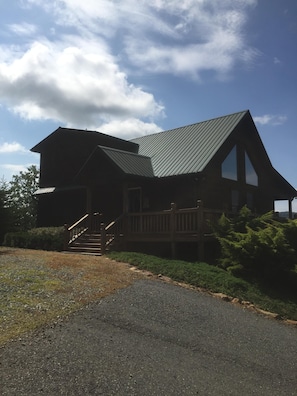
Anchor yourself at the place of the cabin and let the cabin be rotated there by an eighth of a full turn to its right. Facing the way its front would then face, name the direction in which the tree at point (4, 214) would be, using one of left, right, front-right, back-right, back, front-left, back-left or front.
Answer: front

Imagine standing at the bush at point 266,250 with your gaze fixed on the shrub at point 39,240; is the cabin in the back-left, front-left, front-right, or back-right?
front-right

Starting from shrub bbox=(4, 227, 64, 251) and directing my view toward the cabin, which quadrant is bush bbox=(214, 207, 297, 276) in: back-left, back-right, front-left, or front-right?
front-right

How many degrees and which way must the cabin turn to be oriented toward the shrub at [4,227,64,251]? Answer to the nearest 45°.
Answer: approximately 45° to its right

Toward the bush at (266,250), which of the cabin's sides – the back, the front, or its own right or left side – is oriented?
left

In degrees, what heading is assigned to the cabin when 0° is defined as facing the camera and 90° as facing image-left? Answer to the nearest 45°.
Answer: approximately 45°
